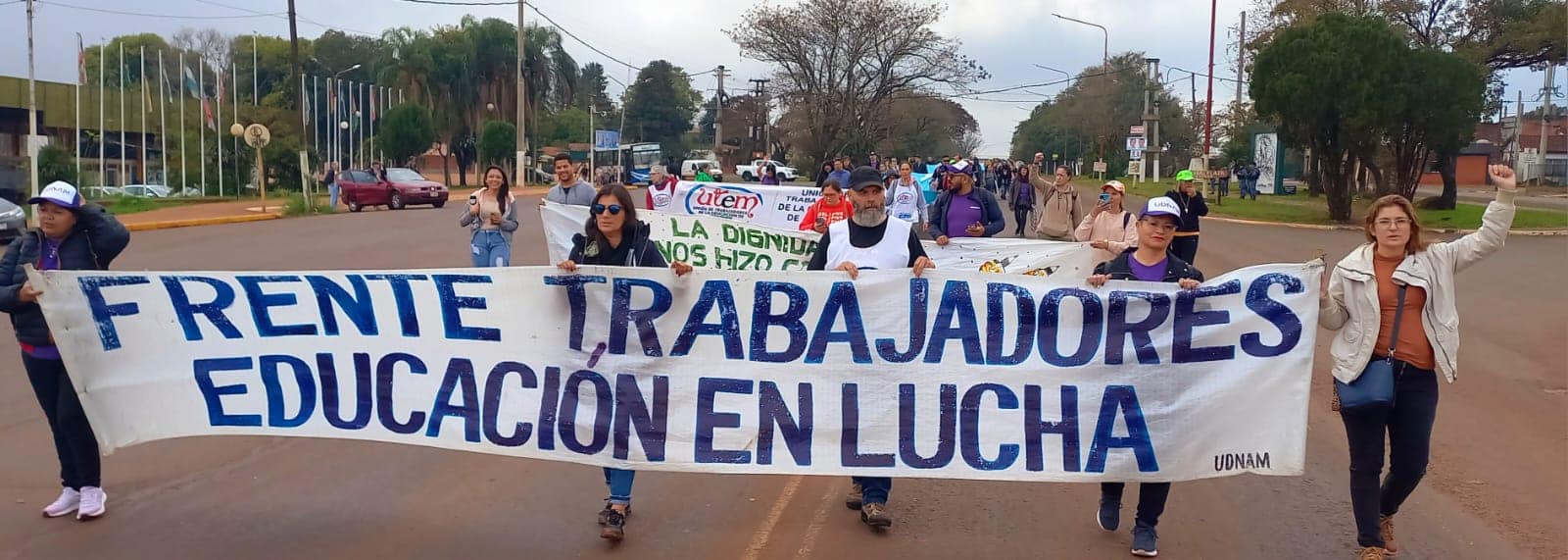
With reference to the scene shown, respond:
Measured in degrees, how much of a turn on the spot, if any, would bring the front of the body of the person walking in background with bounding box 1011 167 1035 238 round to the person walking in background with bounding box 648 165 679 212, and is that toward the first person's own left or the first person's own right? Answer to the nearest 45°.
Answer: approximately 45° to the first person's own right

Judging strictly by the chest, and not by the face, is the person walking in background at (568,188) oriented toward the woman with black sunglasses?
yes

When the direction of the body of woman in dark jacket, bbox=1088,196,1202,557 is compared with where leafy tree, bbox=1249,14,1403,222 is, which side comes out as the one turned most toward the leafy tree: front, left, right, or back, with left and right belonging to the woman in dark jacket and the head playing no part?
back

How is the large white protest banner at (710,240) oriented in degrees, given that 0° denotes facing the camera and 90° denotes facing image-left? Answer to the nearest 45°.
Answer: approximately 0°

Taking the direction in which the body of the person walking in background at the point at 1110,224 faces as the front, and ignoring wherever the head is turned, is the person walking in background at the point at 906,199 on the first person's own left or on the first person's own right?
on the first person's own right

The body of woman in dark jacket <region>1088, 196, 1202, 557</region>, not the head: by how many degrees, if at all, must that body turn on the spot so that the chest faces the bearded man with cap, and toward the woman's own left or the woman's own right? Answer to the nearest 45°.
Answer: approximately 90° to the woman's own right

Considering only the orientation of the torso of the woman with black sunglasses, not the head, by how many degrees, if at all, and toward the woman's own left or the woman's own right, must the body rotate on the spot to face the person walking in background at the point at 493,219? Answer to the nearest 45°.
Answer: approximately 180°

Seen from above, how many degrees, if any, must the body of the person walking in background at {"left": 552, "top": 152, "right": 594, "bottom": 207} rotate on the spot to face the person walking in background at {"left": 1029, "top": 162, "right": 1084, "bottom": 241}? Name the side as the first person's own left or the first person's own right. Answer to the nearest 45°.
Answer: approximately 90° to the first person's own left

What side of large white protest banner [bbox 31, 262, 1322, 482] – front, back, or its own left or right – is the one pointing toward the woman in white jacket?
left

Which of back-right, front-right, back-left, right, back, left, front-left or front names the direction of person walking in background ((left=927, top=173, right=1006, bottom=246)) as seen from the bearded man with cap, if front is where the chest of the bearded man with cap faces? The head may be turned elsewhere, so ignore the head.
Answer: back
